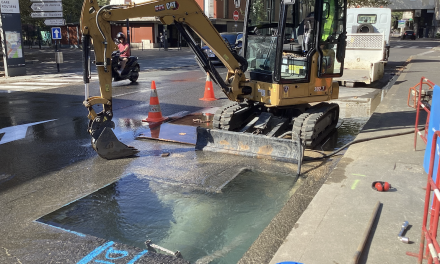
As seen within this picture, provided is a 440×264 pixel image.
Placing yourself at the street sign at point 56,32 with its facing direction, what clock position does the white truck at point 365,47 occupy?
The white truck is roughly at 10 o'clock from the street sign.

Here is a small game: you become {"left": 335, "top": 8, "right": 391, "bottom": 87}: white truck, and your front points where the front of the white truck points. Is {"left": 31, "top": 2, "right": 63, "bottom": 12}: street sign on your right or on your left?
on your left

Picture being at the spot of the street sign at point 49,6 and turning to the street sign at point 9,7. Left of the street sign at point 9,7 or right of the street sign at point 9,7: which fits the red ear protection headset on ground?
left

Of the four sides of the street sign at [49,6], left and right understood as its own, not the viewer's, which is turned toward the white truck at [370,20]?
left

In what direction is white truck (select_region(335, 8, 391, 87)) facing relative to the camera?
away from the camera
